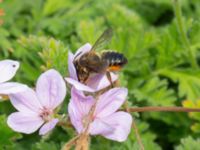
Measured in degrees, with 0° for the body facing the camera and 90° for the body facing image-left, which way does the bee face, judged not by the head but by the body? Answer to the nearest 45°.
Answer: approximately 90°
